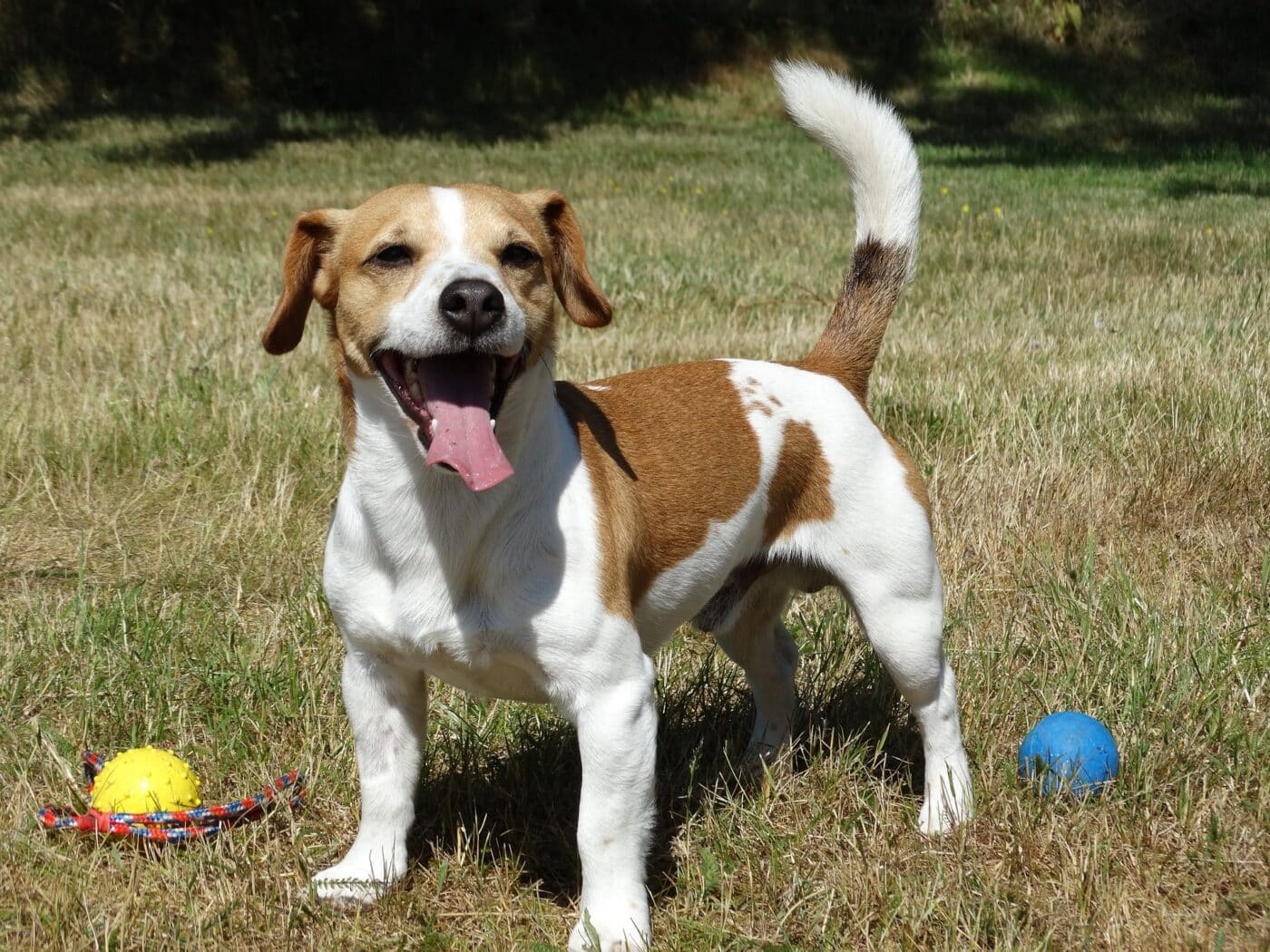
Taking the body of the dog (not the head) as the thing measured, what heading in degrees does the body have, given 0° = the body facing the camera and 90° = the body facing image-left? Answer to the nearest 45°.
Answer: approximately 45°

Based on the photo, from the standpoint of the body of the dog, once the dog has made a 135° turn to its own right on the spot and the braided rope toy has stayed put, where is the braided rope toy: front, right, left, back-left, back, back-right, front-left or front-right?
left

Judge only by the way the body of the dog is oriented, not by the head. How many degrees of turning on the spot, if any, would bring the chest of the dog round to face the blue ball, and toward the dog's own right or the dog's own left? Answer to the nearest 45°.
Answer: approximately 135° to the dog's own left

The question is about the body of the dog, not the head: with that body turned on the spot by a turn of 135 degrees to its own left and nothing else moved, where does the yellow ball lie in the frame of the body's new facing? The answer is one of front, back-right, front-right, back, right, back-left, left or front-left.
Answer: back
